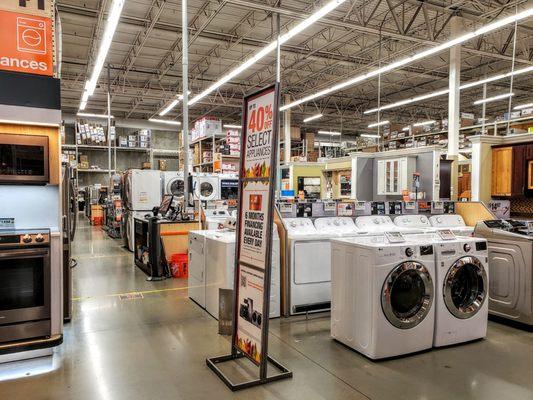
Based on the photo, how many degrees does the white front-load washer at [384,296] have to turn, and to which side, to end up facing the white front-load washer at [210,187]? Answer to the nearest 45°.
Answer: approximately 180°

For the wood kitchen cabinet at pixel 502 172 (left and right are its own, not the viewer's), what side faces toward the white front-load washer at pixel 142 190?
right

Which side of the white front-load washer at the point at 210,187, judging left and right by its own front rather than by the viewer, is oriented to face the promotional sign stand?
front

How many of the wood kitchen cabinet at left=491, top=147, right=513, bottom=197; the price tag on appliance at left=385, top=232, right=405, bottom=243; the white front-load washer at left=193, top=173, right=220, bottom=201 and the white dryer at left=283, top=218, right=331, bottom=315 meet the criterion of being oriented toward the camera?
4

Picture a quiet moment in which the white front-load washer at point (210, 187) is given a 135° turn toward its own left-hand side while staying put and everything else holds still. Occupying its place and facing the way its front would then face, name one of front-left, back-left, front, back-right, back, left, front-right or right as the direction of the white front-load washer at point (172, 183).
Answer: left

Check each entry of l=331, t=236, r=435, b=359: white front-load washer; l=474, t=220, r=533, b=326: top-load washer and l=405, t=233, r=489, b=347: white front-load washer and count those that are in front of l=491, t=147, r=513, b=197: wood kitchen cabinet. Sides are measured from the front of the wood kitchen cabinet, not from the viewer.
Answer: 3

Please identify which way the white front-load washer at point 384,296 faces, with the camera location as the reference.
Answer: facing the viewer and to the right of the viewer

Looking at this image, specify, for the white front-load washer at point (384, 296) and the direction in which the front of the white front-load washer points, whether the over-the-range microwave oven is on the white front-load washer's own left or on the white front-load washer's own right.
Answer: on the white front-load washer's own right

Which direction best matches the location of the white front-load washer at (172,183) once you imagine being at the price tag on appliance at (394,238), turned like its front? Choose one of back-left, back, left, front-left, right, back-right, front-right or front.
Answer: back-right

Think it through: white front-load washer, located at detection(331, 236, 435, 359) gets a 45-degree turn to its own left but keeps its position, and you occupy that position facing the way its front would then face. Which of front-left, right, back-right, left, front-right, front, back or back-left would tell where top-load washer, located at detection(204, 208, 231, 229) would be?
back-left

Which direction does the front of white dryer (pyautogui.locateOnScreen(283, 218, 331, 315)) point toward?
toward the camera

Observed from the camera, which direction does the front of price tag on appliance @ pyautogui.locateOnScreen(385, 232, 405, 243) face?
facing the viewer

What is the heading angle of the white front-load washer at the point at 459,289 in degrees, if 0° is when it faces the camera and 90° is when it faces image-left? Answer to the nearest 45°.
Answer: approximately 315°

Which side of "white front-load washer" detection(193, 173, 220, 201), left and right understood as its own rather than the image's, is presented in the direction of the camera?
front

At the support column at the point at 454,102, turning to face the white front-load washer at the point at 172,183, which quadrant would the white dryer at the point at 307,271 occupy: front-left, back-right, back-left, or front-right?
front-left

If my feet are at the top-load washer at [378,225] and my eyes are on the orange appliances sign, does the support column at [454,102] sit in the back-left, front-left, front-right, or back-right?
back-right

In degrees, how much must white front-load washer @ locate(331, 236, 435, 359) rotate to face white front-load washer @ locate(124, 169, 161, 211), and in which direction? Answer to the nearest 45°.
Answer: approximately 180°

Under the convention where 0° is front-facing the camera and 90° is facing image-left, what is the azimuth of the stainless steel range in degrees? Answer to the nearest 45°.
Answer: approximately 315°
